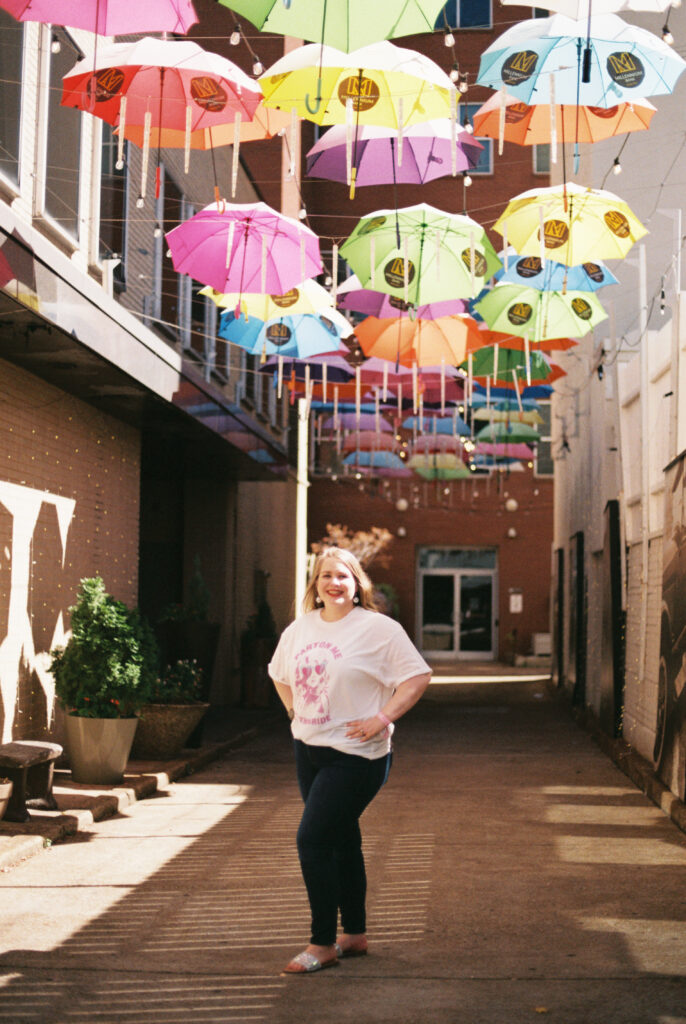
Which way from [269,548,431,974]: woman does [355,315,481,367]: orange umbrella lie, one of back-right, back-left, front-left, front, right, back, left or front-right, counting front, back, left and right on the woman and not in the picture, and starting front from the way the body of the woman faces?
back-right

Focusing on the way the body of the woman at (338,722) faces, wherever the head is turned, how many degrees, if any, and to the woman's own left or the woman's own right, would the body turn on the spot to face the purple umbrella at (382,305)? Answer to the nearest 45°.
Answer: approximately 135° to the woman's own right

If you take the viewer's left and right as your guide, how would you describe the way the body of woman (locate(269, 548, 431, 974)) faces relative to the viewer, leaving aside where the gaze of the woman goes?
facing the viewer and to the left of the viewer

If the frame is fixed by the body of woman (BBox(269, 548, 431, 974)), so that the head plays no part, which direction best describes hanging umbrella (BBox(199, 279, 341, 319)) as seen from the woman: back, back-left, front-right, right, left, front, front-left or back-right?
back-right

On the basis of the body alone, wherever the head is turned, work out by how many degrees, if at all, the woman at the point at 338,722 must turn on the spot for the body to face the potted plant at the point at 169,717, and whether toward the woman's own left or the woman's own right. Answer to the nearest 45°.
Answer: approximately 135° to the woman's own right

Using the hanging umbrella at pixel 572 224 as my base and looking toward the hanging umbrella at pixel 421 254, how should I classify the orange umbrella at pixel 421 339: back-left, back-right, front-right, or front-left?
front-right

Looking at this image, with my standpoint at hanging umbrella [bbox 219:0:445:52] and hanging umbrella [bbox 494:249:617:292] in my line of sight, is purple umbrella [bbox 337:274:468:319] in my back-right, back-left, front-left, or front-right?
front-left

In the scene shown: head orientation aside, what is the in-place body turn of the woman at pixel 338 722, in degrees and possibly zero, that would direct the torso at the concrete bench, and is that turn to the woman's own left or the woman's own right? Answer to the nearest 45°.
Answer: approximately 90° to the woman's own right

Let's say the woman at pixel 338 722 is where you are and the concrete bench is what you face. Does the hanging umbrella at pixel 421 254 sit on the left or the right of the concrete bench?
right

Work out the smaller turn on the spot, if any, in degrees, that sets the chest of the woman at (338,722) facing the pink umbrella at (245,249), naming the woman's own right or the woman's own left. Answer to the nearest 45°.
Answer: approximately 135° to the woman's own right

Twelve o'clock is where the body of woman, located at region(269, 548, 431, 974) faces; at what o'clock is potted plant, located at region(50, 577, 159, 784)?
The potted plant is roughly at 4 o'clock from the woman.
